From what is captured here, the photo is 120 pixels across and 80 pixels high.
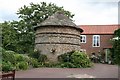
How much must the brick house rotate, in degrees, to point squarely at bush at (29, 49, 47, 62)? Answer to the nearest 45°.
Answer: approximately 45° to its right

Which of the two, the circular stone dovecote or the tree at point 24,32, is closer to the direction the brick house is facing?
the circular stone dovecote

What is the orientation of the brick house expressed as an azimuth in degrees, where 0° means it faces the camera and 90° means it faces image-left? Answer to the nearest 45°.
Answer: approximately 0°

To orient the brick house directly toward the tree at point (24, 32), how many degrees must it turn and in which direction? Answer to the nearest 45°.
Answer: approximately 90° to its right

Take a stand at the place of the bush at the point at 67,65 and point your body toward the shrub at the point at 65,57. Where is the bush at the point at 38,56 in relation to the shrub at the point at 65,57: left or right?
left

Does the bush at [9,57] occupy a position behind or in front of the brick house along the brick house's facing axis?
in front

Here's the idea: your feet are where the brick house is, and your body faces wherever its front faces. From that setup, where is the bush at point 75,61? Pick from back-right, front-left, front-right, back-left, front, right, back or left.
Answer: front

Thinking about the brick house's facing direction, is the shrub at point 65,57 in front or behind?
in front
